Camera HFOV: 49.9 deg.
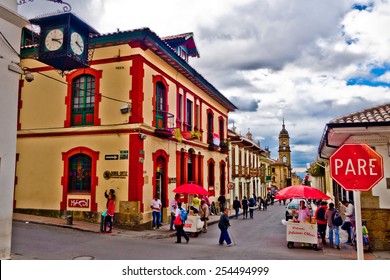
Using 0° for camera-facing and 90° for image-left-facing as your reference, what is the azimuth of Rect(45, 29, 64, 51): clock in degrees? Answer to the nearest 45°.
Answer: approximately 45°

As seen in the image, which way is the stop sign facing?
toward the camera

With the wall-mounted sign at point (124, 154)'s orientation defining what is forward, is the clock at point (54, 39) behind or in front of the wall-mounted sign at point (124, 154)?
in front

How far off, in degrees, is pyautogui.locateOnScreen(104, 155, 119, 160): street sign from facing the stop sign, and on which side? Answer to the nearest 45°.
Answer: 0° — it already faces it

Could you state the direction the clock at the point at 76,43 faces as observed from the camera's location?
facing the viewer and to the right of the viewer

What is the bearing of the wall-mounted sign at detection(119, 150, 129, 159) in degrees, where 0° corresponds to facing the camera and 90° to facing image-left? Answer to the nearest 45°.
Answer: approximately 0°

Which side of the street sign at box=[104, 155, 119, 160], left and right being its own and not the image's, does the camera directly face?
front
